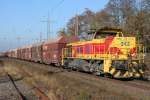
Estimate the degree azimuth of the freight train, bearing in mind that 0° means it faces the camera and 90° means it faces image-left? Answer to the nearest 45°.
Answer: approximately 315°
